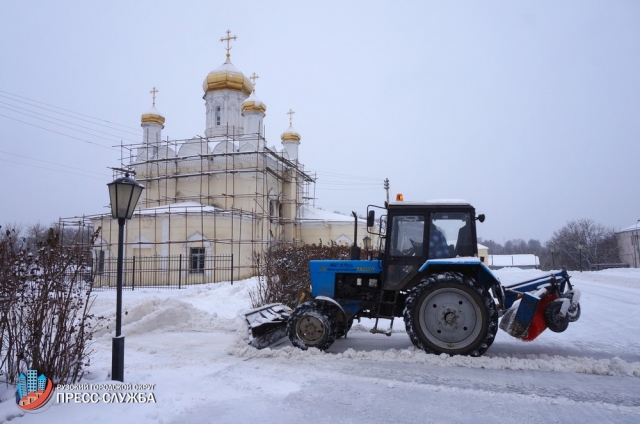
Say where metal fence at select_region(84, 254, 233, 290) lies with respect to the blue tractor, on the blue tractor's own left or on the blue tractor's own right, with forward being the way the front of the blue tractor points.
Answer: on the blue tractor's own right

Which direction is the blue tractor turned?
to the viewer's left

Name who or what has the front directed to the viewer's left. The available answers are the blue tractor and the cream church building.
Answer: the blue tractor
